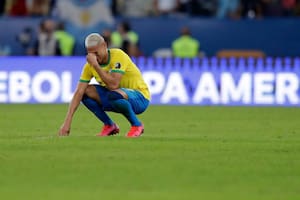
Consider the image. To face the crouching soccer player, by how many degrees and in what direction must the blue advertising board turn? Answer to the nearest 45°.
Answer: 0° — it already faces them

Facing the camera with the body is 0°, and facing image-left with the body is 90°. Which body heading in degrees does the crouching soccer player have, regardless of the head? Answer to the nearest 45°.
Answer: approximately 45°

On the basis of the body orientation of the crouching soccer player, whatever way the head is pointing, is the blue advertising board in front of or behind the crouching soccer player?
behind

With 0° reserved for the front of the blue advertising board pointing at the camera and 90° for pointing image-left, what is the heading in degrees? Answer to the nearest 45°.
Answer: approximately 0°
